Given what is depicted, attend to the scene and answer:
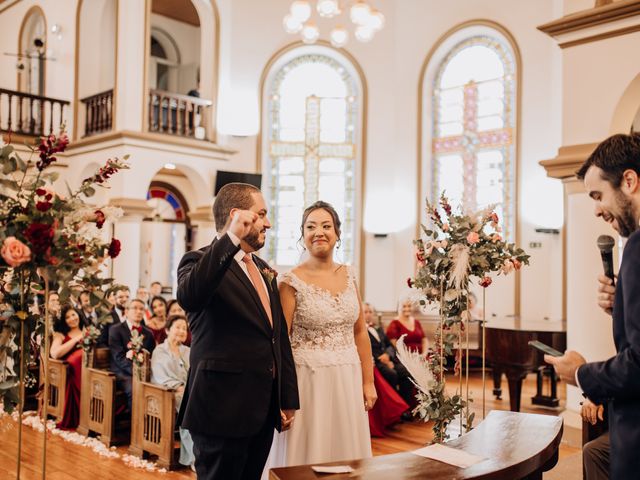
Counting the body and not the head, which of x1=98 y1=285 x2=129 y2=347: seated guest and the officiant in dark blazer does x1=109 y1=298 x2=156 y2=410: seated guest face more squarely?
the officiant in dark blazer

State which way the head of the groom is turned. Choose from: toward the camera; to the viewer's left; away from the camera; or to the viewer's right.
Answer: to the viewer's right

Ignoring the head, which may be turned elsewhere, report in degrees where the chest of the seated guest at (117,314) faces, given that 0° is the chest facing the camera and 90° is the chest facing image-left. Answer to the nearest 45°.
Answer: approximately 315°

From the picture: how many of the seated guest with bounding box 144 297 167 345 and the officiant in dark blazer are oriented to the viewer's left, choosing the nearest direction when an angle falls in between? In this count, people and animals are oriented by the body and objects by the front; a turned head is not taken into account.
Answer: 1

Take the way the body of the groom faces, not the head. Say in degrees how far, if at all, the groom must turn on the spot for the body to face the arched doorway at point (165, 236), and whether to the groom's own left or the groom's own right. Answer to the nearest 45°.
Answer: approximately 135° to the groom's own left

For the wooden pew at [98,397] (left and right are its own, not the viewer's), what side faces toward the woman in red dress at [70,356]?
back

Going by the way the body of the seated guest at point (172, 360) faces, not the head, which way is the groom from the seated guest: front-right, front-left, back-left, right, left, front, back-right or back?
front-right

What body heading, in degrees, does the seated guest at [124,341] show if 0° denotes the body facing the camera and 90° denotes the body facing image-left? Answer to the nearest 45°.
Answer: approximately 315°

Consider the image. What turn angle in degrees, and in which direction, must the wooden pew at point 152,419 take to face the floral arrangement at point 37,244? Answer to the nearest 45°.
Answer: approximately 45° to its right

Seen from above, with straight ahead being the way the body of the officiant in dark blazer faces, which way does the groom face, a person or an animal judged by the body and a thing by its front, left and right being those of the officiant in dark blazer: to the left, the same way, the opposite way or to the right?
the opposite way

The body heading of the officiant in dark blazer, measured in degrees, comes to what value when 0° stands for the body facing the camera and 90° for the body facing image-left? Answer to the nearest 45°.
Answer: approximately 90°
